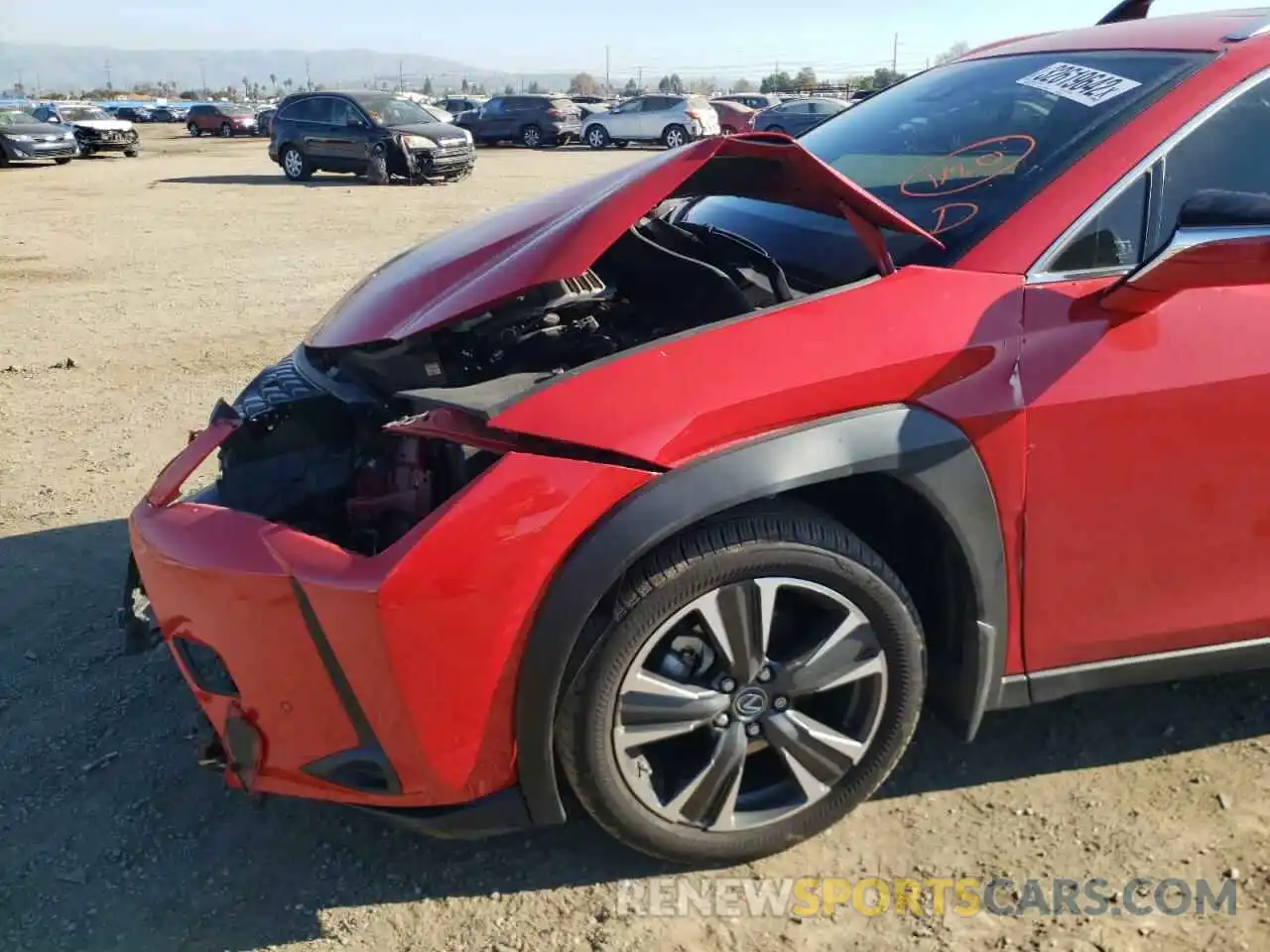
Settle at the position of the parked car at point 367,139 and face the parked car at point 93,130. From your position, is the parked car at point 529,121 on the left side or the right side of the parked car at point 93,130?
right

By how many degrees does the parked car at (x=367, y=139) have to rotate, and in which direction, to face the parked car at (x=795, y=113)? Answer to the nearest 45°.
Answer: approximately 90° to its left

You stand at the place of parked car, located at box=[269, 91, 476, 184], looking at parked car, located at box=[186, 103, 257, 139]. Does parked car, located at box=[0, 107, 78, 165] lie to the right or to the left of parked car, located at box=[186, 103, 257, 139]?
left

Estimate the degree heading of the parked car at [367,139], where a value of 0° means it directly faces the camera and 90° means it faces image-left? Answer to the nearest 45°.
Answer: approximately 315°

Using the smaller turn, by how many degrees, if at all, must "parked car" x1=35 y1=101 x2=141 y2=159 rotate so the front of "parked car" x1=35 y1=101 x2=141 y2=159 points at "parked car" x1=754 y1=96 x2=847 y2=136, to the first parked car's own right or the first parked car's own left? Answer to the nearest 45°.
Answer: approximately 45° to the first parked car's own left

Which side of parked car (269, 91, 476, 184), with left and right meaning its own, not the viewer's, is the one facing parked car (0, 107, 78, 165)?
back

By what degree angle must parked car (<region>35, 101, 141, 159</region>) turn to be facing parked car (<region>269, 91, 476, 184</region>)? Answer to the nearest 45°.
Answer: approximately 45° to its right

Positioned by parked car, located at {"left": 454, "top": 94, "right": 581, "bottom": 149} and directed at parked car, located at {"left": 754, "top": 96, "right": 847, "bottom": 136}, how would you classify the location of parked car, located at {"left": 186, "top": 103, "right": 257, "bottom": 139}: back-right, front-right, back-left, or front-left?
back-left

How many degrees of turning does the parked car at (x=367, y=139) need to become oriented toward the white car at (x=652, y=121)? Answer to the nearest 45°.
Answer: approximately 90° to its left
